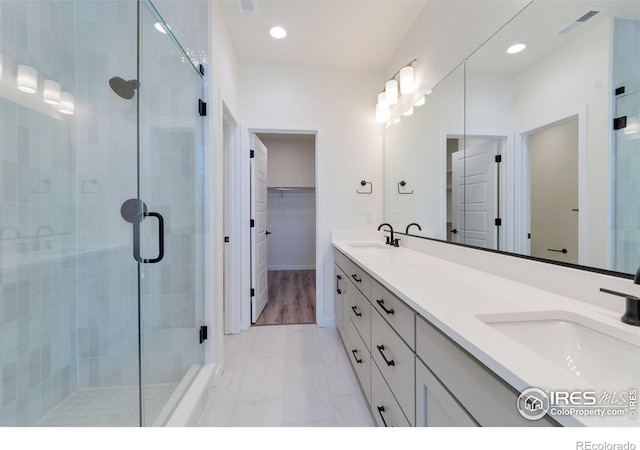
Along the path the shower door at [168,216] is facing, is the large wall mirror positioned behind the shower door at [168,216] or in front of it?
in front

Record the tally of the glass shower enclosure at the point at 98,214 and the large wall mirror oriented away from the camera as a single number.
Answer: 0

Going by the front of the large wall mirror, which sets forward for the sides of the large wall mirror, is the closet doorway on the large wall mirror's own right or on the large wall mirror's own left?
on the large wall mirror's own right

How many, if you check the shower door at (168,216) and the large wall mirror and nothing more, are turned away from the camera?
0

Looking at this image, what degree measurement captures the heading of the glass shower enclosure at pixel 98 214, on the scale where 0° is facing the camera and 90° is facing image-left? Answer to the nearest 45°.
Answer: approximately 315°

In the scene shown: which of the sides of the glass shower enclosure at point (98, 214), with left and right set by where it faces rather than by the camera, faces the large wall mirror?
front

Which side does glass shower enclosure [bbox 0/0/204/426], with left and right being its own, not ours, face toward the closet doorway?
left

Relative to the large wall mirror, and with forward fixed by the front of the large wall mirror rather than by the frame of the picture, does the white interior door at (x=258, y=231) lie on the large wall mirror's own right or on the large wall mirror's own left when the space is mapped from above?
on the large wall mirror's own right

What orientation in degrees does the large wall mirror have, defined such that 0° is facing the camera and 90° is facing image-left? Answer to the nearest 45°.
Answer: approximately 45°
